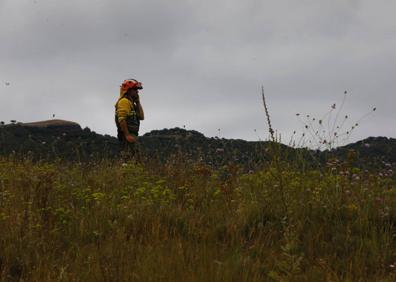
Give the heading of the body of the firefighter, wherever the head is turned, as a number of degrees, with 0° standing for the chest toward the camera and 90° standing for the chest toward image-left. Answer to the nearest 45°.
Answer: approximately 270°

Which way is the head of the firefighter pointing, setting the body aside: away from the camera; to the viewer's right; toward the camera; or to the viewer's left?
to the viewer's right
